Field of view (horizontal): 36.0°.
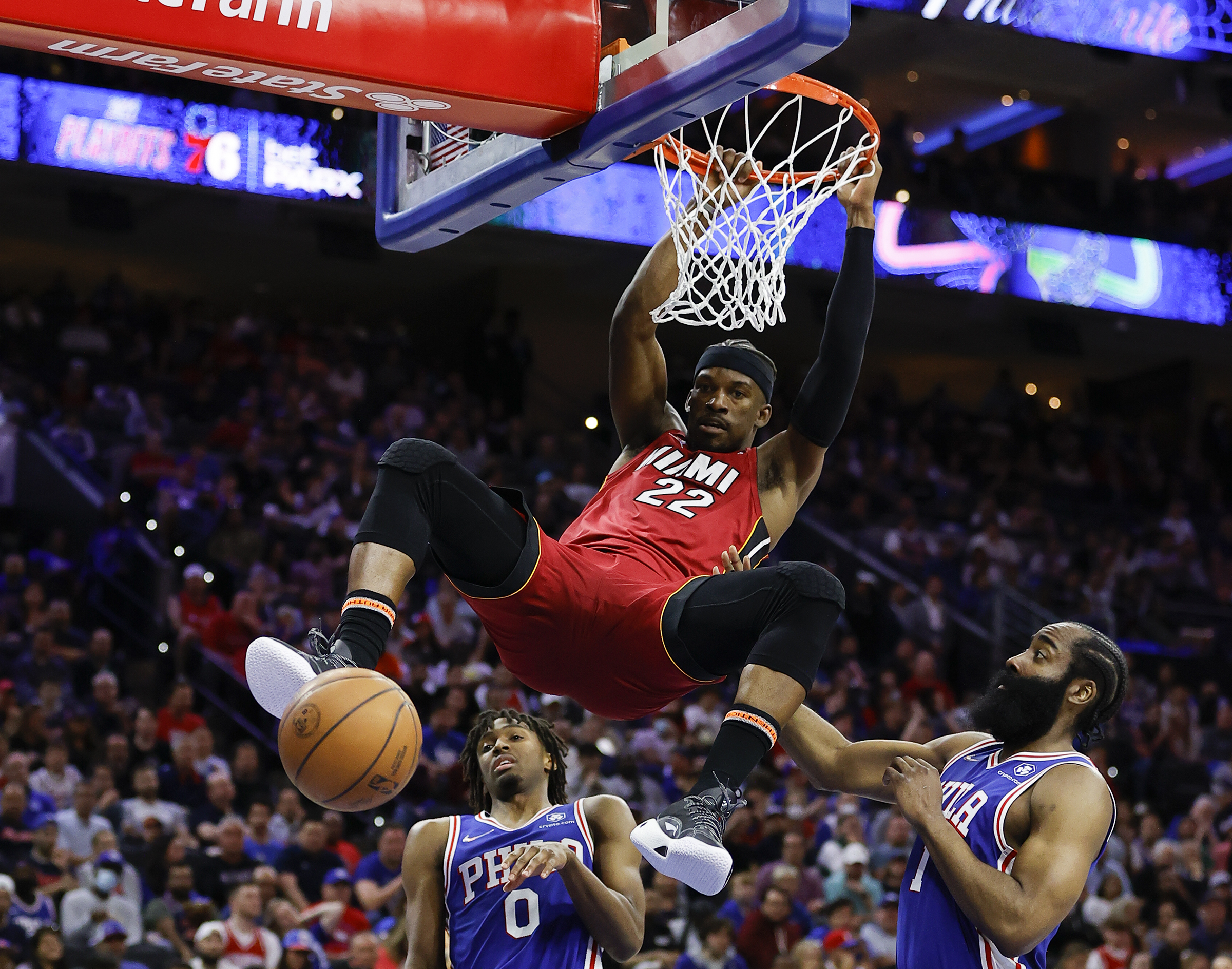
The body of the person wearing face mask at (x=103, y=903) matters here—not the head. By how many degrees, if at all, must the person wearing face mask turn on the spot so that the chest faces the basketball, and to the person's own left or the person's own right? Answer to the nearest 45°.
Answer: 0° — they already face it

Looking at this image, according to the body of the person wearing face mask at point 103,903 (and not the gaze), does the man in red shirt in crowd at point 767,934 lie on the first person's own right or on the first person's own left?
on the first person's own left

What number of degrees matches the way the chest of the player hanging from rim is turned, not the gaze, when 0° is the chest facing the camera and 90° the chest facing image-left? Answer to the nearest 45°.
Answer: approximately 45°

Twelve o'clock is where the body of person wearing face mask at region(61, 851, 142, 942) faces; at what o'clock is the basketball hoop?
The basketball hoop is roughly at 11 o'clock from the person wearing face mask.

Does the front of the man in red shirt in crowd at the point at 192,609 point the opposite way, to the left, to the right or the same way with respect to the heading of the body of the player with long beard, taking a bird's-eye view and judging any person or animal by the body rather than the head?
to the left

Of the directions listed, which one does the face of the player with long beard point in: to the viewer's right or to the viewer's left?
to the viewer's left

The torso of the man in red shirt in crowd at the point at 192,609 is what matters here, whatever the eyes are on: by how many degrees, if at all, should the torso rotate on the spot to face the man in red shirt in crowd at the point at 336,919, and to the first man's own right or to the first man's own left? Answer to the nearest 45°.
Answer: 0° — they already face them

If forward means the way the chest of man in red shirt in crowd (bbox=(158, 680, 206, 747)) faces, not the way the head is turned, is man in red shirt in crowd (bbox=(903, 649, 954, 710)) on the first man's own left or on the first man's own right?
on the first man's own left
